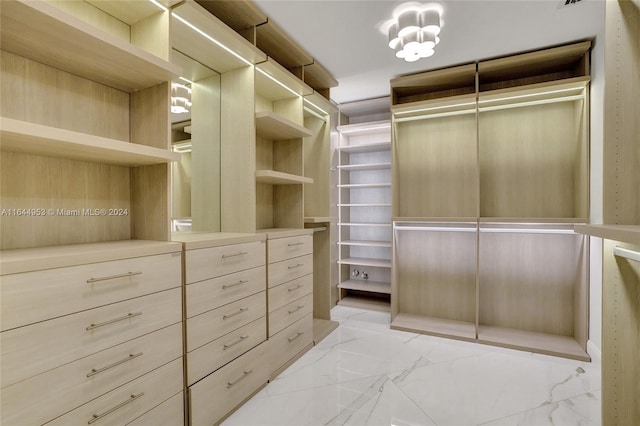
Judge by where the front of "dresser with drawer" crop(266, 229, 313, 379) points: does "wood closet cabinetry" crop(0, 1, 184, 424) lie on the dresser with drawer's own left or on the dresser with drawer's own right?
on the dresser with drawer's own right

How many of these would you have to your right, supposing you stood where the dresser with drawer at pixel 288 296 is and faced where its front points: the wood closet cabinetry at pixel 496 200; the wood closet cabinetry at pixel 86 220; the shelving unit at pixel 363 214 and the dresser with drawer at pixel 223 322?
2

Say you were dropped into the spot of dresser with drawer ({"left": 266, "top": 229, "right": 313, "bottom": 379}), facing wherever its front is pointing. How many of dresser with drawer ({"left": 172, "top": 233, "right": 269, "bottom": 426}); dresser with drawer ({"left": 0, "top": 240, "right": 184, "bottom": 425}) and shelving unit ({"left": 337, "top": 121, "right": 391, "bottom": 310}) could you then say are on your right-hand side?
2

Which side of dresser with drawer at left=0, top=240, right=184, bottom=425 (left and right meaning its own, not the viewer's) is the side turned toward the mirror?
left

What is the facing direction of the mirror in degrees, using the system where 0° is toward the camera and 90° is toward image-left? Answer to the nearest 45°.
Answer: approximately 315°

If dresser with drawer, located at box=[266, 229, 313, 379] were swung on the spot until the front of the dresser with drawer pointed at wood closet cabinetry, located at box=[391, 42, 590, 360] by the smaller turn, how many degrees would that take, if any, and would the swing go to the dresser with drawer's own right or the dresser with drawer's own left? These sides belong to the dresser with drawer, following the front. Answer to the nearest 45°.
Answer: approximately 45° to the dresser with drawer's own left

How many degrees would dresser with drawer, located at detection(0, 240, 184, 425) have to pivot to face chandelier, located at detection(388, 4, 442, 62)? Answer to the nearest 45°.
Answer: approximately 45° to its left

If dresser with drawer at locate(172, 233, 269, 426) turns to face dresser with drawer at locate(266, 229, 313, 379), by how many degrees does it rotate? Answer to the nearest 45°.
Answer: approximately 90° to its left
